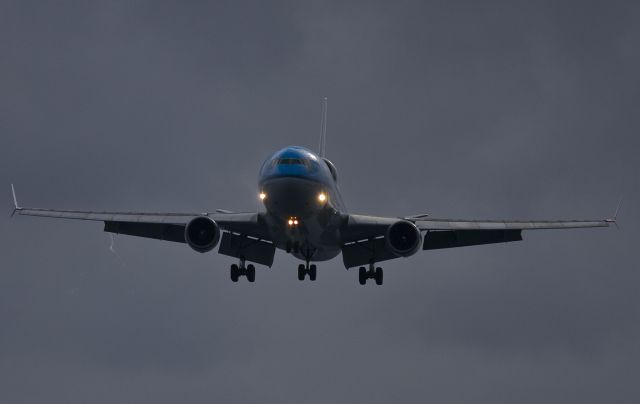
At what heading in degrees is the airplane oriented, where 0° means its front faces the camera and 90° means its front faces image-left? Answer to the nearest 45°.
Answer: approximately 0°
